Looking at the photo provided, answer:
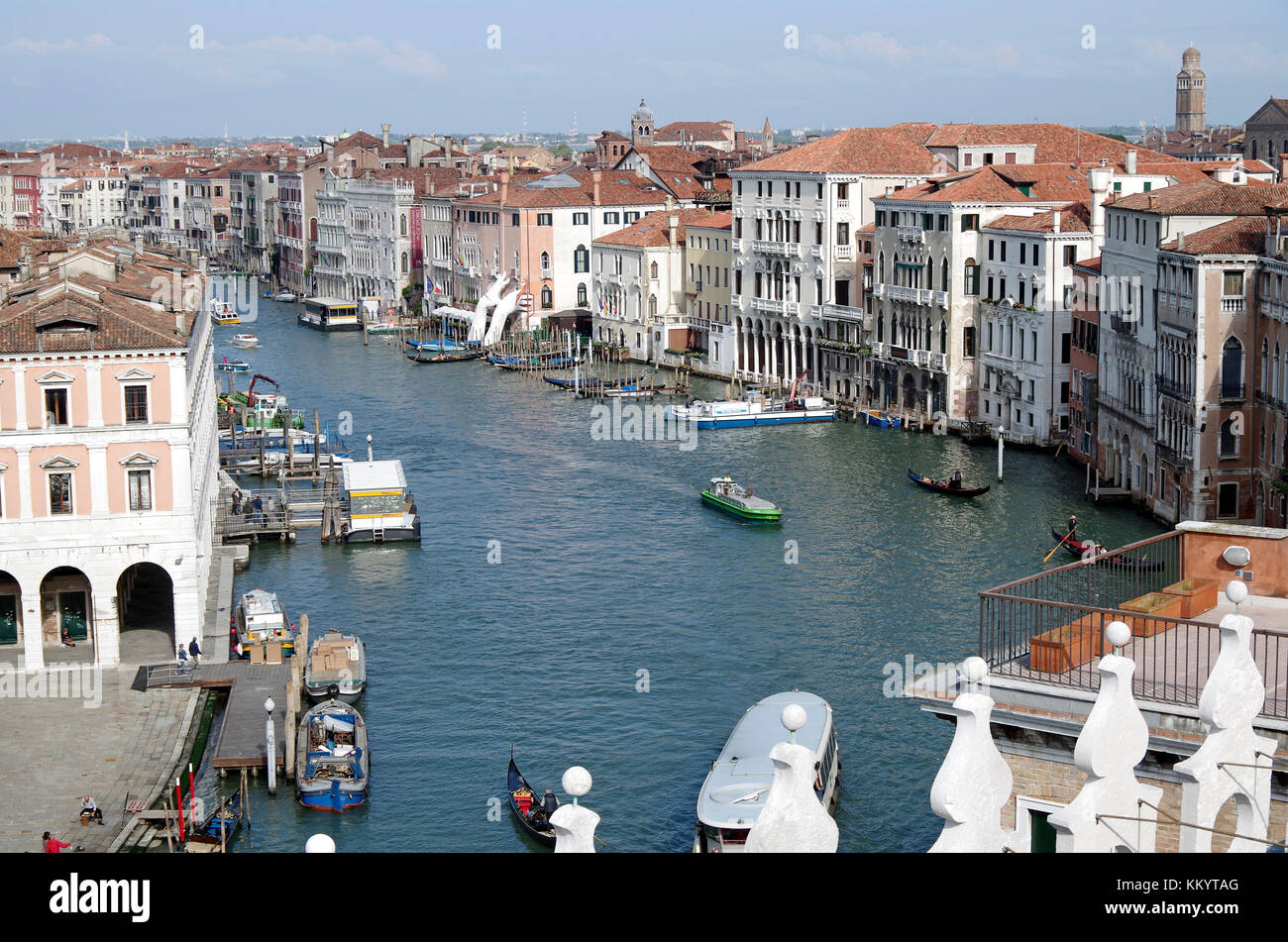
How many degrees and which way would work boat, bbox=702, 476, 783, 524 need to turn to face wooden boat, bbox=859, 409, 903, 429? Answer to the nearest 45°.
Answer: approximately 135° to its left

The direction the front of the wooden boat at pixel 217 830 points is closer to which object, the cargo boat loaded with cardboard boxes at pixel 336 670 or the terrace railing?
the cargo boat loaded with cardboard boxes

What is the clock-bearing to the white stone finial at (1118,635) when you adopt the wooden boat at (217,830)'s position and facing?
The white stone finial is roughly at 4 o'clock from the wooden boat.

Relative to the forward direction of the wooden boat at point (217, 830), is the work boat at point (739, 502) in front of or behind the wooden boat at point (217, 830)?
in front

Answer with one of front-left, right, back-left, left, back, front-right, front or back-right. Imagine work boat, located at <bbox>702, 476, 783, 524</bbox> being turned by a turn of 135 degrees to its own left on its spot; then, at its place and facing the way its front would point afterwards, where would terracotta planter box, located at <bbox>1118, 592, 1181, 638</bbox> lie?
back

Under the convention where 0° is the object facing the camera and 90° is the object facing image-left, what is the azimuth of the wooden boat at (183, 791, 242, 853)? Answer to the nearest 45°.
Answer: approximately 225°

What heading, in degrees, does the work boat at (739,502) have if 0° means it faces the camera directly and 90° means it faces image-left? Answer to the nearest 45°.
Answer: approximately 315°
